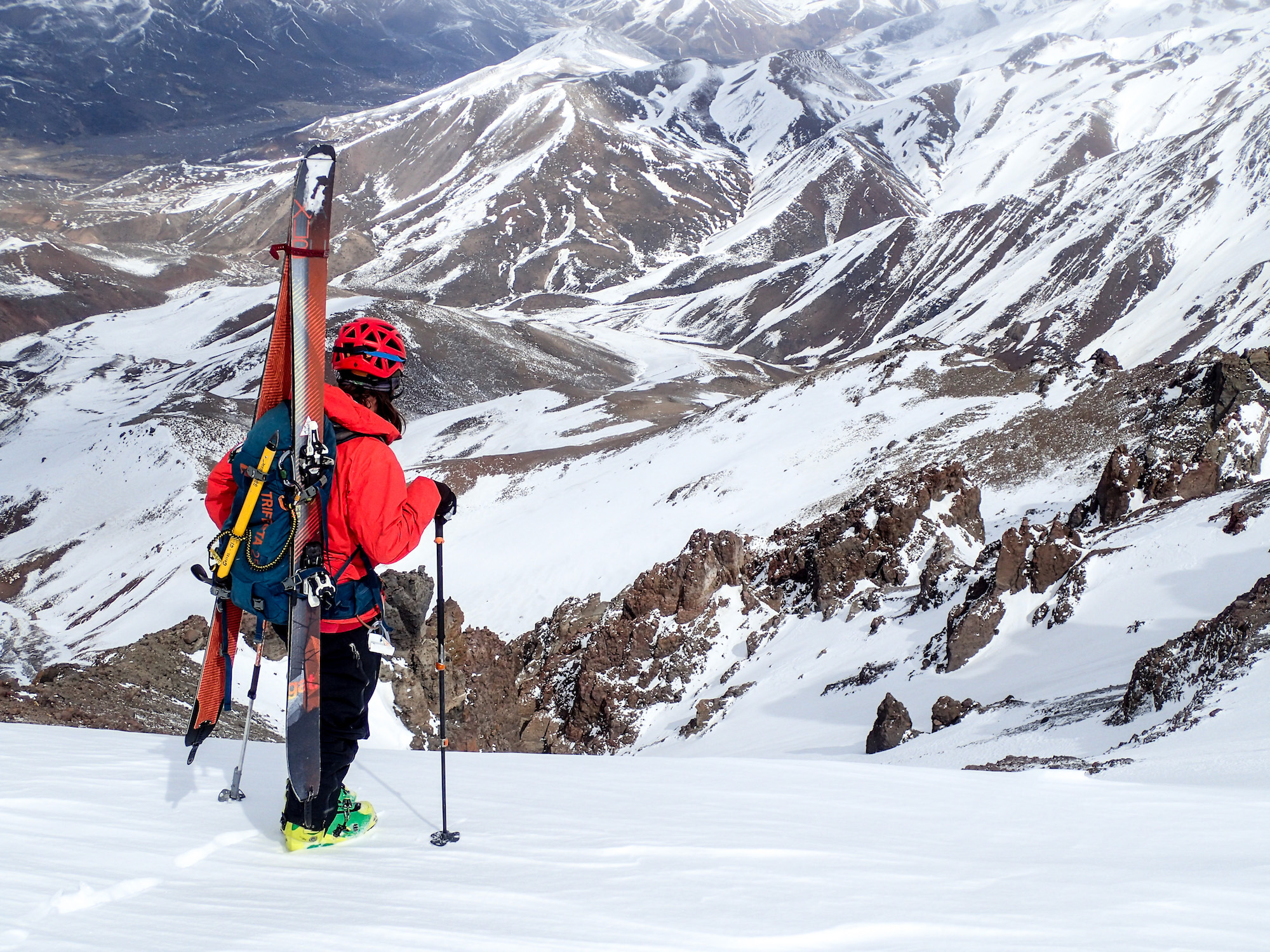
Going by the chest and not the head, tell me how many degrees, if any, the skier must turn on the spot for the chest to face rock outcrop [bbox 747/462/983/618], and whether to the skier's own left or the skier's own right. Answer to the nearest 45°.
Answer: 0° — they already face it

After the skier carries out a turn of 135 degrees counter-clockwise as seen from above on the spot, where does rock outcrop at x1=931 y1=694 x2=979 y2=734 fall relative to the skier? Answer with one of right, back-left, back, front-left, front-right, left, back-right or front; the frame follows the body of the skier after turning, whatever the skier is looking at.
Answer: back-right

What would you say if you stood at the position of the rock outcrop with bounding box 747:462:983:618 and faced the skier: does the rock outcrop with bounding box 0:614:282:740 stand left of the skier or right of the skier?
right

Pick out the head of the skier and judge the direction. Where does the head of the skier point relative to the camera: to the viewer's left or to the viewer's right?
to the viewer's right

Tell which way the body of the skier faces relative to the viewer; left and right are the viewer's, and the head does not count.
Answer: facing away from the viewer and to the right of the viewer

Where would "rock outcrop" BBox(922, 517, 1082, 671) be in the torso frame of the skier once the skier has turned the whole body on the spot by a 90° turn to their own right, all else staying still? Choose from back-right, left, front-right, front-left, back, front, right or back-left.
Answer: left

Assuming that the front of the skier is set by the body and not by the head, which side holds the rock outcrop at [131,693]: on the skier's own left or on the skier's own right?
on the skier's own left
